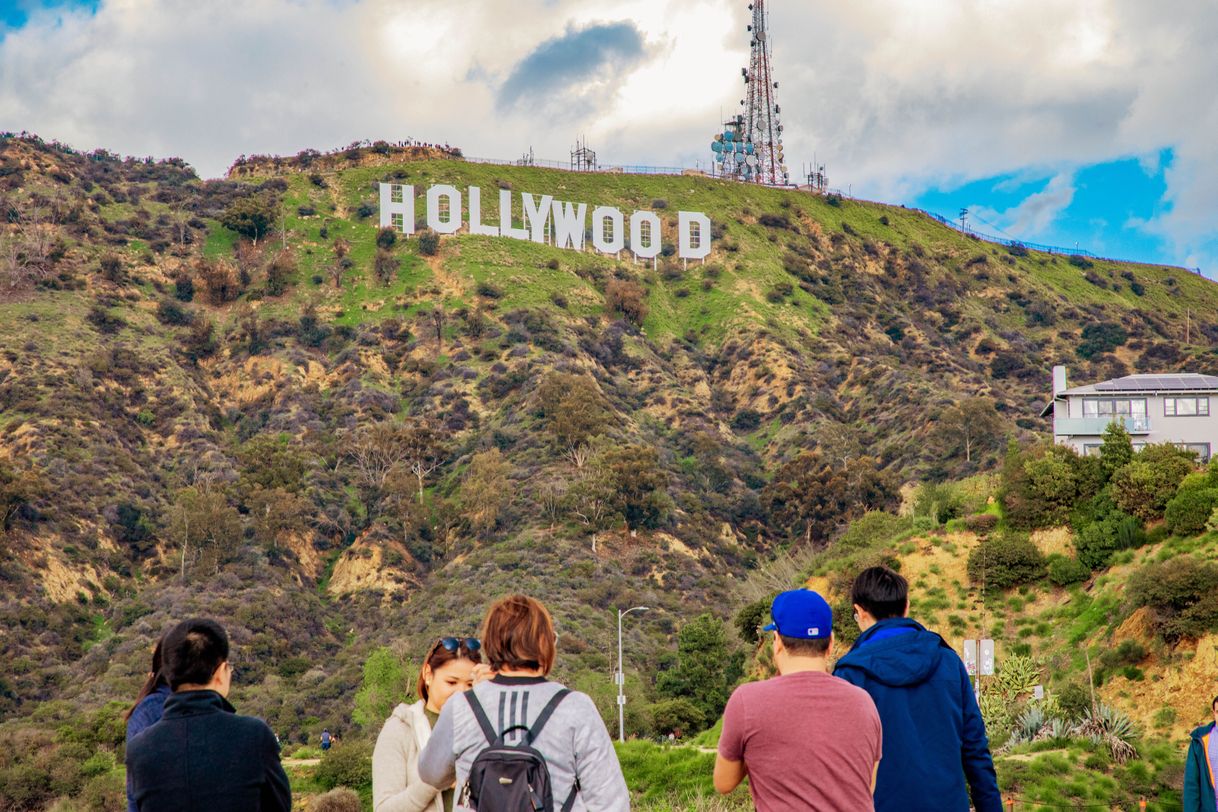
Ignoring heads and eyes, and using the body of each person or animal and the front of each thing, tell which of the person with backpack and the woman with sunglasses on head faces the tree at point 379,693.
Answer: the person with backpack

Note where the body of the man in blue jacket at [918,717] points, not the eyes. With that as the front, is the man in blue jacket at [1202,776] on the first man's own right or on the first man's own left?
on the first man's own right

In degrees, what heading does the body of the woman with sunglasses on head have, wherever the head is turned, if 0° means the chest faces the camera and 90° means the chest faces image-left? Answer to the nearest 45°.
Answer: approximately 315°

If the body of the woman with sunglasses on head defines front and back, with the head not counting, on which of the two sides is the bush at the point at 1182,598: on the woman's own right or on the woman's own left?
on the woman's own left

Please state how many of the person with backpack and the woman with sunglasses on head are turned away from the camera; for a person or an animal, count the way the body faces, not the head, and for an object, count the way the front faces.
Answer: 1

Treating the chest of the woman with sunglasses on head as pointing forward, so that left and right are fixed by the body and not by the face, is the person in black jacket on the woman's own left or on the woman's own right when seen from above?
on the woman's own right

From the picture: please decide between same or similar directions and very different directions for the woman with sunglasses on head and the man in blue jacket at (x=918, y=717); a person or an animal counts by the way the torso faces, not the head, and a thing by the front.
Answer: very different directions

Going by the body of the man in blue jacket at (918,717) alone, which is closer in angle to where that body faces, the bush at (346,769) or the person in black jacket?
the bush

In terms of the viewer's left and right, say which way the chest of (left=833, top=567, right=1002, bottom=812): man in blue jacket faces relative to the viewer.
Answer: facing away from the viewer and to the left of the viewer

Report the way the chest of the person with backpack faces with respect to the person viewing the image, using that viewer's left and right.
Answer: facing away from the viewer

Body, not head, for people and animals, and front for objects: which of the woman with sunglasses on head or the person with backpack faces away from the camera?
the person with backpack

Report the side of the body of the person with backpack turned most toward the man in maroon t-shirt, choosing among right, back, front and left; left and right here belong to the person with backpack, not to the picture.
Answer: right

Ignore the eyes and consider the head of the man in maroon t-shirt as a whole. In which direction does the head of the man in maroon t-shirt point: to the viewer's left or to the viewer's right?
to the viewer's left
